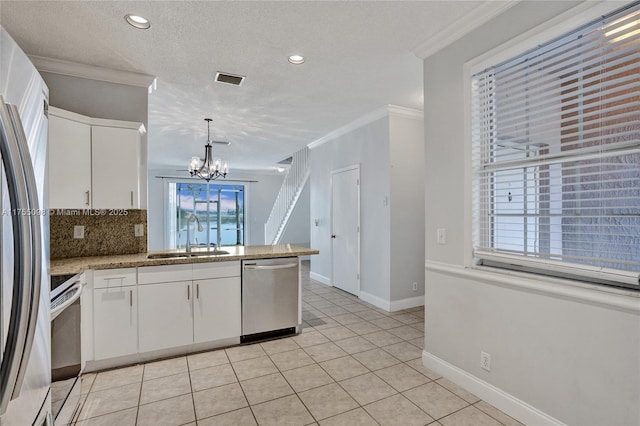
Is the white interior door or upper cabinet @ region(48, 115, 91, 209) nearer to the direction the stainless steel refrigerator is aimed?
the white interior door

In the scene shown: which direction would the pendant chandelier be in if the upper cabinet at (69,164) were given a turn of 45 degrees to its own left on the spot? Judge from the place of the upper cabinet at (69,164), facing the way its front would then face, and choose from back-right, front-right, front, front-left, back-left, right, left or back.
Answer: front-left

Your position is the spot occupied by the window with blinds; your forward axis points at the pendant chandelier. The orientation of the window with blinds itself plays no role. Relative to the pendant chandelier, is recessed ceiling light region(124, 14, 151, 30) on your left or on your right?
left

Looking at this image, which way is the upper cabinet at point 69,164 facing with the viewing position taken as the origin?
facing the viewer and to the right of the viewer

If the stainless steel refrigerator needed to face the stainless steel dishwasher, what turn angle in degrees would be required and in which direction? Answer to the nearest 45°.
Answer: approximately 45° to its left

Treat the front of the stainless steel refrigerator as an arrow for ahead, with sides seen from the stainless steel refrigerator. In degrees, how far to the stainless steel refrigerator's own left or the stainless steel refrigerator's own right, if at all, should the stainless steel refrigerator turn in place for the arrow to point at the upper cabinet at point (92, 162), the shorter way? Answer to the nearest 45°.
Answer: approximately 90° to the stainless steel refrigerator's own left

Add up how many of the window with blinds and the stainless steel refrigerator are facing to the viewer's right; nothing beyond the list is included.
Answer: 1

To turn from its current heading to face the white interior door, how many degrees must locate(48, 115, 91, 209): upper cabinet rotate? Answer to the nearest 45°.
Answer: approximately 45° to its left

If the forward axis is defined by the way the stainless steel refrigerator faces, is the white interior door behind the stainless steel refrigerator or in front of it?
in front

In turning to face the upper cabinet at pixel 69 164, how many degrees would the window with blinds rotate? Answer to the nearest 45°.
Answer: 0° — it already faces it

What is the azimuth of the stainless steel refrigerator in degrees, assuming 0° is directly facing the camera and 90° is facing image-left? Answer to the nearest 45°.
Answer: approximately 270°
